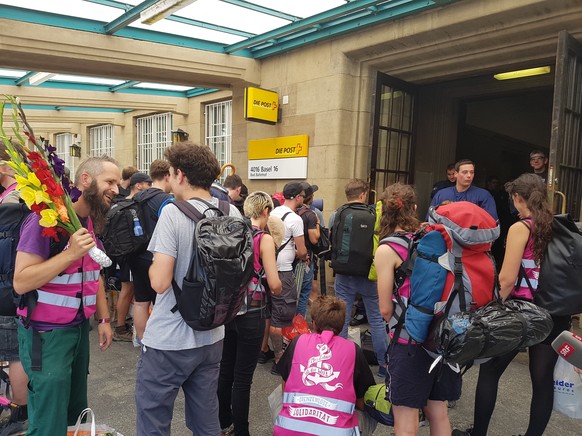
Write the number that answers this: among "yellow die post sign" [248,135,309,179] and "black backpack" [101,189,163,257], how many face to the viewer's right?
0

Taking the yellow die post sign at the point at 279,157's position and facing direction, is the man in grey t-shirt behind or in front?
in front

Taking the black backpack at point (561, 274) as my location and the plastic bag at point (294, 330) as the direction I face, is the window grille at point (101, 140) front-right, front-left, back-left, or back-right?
front-right

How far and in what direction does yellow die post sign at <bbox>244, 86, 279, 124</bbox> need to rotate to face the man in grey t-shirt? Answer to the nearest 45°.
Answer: approximately 45° to its right

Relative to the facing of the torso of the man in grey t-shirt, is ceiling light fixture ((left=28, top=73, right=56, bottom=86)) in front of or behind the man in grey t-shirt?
in front

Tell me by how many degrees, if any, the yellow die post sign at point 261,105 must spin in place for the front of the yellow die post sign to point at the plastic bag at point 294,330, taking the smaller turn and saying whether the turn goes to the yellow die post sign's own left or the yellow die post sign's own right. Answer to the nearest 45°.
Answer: approximately 45° to the yellow die post sign's own right

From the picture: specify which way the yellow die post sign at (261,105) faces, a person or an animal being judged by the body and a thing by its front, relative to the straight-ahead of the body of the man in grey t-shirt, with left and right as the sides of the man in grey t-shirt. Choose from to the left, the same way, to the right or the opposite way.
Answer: the opposite way

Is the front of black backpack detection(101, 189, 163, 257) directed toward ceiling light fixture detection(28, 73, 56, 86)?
no

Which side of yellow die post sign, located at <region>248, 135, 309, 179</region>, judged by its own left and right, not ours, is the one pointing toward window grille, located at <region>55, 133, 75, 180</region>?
right

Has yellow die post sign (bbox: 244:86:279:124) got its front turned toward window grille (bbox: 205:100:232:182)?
no

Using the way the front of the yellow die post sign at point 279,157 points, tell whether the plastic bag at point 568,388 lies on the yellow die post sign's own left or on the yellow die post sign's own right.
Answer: on the yellow die post sign's own left
